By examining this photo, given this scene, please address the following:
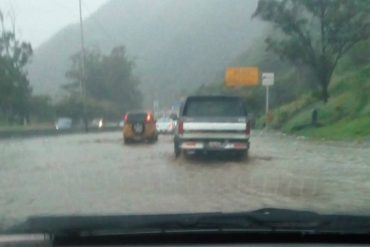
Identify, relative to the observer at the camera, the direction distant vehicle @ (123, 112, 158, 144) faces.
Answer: facing away from the viewer

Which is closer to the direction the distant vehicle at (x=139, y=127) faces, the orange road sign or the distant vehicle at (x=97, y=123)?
the distant vehicle

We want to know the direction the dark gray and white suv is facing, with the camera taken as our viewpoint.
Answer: facing away from the viewer

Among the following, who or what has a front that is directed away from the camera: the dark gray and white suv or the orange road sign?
the dark gray and white suv

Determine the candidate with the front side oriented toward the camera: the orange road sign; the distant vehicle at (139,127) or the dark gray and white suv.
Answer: the orange road sign

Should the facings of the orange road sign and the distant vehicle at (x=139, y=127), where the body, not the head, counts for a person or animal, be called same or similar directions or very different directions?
very different directions

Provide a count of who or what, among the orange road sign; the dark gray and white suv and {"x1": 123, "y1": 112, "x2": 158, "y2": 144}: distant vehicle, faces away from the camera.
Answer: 2
